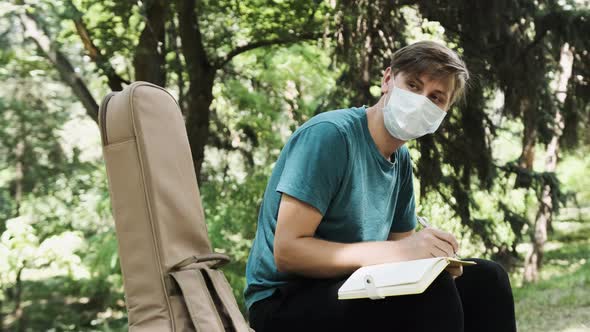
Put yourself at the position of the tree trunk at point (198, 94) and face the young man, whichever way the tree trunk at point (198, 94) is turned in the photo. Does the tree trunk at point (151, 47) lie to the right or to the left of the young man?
right

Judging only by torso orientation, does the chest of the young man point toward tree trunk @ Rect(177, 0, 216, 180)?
no

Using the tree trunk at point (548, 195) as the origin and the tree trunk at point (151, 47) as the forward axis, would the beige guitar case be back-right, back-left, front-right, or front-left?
front-left

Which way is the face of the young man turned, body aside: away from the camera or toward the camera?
toward the camera

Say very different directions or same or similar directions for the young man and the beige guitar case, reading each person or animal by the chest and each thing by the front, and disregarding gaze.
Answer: very different directions

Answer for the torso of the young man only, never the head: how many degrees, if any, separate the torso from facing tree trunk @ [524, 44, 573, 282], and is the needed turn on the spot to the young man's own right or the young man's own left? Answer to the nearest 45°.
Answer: approximately 135° to the young man's own left

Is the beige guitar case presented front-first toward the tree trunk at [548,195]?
no

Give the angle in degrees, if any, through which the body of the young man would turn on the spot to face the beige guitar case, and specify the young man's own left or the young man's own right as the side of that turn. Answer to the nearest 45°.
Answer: approximately 90° to the young man's own right

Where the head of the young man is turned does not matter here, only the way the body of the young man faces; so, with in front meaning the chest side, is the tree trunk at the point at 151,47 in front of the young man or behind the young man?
behind
